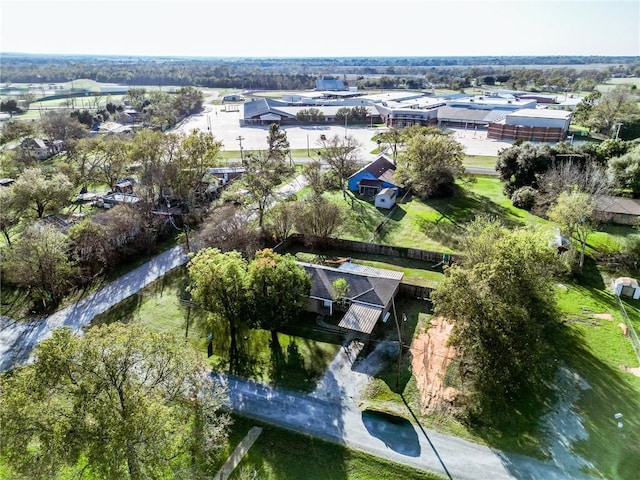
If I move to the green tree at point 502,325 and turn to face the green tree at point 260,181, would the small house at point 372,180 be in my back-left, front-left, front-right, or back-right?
front-right

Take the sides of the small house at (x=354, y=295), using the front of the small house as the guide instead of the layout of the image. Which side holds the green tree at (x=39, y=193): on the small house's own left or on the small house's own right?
on the small house's own right

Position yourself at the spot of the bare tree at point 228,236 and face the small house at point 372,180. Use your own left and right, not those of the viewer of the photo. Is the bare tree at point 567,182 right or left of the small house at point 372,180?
right

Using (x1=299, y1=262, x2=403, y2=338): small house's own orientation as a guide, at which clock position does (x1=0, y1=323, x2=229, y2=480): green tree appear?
The green tree is roughly at 1 o'clock from the small house.

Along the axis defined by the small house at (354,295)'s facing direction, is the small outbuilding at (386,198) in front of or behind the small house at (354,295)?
behind

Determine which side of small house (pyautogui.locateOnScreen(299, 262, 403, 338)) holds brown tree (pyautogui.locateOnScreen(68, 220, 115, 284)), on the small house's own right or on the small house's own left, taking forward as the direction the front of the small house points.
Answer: on the small house's own right

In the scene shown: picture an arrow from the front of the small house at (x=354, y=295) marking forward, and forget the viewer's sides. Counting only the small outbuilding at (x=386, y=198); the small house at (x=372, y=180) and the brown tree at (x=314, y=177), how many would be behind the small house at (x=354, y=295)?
3

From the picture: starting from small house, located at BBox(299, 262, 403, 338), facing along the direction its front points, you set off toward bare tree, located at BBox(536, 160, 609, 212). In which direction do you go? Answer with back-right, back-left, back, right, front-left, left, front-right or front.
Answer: back-left

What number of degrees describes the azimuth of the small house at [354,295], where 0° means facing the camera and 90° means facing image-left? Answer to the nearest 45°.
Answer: approximately 0°

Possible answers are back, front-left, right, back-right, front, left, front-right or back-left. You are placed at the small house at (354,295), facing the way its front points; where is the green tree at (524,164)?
back-left

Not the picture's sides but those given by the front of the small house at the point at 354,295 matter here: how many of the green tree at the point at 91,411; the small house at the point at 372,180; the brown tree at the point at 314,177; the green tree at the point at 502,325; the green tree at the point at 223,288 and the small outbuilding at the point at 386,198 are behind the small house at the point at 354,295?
3

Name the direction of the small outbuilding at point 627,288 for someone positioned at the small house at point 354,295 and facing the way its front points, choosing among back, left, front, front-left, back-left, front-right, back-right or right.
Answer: left

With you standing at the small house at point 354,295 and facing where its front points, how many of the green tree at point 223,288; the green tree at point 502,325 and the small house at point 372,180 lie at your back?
1

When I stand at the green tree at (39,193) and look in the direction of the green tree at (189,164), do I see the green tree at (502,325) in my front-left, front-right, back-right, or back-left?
front-right

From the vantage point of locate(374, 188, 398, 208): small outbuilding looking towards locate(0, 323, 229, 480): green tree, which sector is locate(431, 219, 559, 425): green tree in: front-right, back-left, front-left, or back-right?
front-left

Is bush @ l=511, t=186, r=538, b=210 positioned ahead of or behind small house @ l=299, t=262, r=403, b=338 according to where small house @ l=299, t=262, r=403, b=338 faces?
behind

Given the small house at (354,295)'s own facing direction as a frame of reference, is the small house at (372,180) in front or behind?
behind

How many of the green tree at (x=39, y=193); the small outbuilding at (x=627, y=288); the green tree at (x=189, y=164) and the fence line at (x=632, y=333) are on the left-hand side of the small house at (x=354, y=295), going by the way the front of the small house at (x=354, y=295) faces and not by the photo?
2

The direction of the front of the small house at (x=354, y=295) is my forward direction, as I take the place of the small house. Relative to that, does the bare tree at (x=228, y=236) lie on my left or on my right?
on my right
